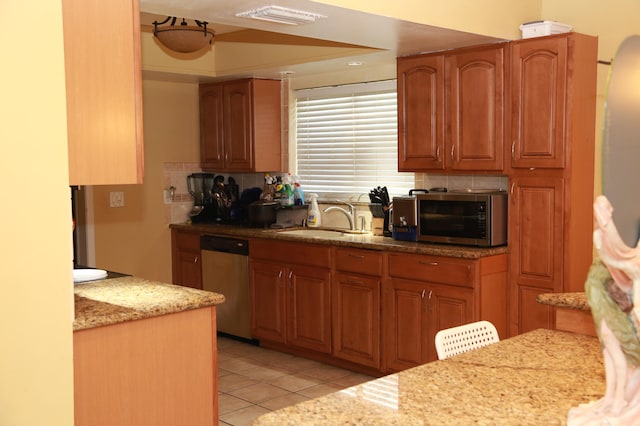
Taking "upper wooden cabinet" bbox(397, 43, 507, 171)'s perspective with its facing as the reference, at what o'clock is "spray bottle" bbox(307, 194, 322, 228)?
The spray bottle is roughly at 3 o'clock from the upper wooden cabinet.

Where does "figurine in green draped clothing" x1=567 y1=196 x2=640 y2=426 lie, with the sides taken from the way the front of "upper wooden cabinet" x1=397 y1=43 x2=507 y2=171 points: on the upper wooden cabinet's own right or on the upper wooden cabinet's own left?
on the upper wooden cabinet's own left

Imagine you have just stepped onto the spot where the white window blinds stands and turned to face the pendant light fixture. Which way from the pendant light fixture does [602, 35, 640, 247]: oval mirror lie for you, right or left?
left

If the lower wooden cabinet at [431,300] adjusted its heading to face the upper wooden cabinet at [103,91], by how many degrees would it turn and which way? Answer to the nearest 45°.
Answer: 0° — it already faces it

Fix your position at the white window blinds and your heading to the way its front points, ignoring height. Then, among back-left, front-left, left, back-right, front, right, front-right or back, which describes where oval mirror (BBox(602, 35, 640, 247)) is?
front-left

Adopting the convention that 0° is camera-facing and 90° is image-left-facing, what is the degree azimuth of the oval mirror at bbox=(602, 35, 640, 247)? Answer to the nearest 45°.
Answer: approximately 45°

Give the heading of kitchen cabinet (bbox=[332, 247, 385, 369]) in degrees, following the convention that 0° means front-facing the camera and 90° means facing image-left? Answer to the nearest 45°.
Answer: approximately 45°
